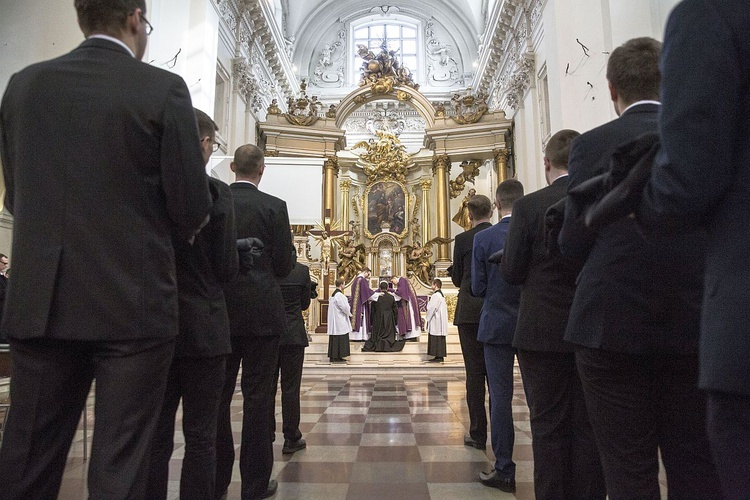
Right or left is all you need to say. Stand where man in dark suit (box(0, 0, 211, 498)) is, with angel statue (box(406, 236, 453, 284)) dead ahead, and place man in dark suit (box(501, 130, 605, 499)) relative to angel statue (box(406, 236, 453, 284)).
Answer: right

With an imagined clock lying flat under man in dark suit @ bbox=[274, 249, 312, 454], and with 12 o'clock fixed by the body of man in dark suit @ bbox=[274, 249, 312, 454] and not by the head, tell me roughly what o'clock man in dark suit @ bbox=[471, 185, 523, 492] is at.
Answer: man in dark suit @ bbox=[471, 185, 523, 492] is roughly at 3 o'clock from man in dark suit @ bbox=[274, 249, 312, 454].

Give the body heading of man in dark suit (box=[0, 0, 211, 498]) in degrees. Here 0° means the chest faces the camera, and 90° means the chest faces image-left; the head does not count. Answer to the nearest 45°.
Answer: approximately 225°

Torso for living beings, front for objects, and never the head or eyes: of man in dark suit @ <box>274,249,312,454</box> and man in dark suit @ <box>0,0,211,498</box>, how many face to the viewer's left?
0

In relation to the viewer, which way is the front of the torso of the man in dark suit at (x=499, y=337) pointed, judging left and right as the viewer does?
facing away from the viewer and to the left of the viewer

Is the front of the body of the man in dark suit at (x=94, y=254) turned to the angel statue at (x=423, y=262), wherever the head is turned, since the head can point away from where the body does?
yes

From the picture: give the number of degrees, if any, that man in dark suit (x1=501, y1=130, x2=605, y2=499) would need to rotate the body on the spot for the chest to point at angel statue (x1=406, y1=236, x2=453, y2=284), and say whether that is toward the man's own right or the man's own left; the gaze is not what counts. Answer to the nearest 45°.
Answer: approximately 45° to the man's own right

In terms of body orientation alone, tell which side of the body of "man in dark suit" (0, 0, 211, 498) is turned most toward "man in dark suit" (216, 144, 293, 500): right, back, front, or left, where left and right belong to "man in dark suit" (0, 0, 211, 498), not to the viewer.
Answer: front

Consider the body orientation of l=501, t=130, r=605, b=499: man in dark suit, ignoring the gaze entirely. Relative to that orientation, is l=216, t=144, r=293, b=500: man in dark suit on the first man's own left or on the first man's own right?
on the first man's own left

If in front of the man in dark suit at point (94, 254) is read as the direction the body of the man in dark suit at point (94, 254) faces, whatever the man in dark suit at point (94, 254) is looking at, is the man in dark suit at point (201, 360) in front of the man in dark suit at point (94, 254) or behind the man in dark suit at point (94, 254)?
in front

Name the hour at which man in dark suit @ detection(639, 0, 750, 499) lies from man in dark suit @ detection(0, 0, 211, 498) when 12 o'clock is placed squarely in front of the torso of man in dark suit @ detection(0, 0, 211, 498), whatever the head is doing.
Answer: man in dark suit @ detection(639, 0, 750, 499) is roughly at 3 o'clock from man in dark suit @ detection(0, 0, 211, 498).

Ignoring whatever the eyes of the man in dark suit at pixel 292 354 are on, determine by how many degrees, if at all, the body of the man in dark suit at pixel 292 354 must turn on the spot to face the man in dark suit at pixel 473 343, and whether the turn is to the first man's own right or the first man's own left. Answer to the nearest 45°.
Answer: approximately 45° to the first man's own right

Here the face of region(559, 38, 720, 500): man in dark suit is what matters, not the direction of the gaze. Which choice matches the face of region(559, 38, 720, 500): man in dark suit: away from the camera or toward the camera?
away from the camera

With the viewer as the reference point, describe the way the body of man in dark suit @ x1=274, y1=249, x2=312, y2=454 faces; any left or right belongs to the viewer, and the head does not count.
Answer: facing away from the viewer and to the right of the viewer

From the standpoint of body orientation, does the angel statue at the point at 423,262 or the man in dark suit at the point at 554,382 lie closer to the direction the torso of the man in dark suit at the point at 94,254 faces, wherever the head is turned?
the angel statue

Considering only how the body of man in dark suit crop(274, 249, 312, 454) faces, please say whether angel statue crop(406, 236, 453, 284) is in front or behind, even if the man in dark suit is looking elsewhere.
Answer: in front
